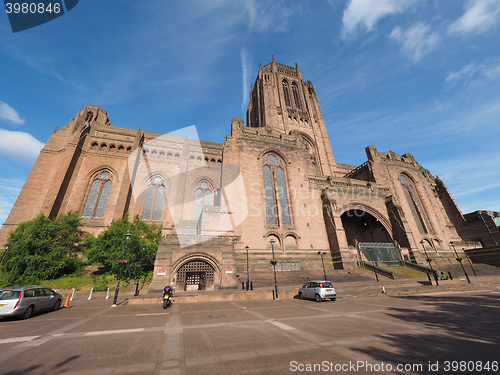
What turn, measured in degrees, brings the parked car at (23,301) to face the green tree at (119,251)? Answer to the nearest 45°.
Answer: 0° — it already faces it

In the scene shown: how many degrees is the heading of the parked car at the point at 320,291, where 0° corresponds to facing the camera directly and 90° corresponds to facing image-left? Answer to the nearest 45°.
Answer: approximately 135°
